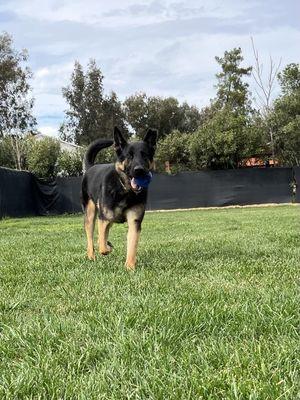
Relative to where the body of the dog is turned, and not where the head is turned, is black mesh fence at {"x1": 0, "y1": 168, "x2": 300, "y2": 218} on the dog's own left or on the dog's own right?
on the dog's own left

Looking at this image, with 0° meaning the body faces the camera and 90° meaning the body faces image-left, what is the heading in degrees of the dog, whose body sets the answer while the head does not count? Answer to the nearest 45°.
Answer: approximately 315°

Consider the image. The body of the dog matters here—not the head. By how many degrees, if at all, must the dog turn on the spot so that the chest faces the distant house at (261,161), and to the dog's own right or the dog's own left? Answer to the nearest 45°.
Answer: approximately 135° to the dog's own left

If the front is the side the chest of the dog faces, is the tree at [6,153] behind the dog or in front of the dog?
behind

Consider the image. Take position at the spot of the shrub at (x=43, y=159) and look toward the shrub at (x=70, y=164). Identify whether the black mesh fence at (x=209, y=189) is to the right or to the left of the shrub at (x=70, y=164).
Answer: right

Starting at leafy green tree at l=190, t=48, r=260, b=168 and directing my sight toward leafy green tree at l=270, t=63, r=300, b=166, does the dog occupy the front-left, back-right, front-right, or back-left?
back-right

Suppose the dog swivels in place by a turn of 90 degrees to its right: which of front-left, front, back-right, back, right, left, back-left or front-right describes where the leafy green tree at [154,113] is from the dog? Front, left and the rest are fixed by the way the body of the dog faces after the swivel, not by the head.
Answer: back-right

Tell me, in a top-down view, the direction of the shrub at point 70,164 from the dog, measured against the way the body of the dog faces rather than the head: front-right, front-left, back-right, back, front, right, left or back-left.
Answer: back-left

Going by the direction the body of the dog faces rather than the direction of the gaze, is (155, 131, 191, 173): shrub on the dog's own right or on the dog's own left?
on the dog's own left
